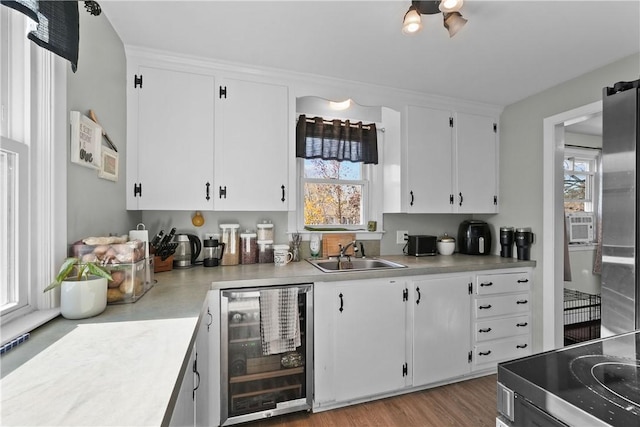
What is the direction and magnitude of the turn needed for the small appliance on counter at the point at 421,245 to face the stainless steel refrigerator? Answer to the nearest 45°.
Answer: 0° — it already faces it

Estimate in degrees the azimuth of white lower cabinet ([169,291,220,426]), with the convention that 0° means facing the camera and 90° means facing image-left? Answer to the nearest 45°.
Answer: approximately 270°

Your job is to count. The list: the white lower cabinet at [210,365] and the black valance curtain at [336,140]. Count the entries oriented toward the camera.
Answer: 1

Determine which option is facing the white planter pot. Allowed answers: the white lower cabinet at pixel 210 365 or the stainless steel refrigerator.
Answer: the stainless steel refrigerator

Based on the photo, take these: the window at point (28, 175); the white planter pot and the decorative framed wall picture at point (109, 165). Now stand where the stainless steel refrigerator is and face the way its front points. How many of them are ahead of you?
3

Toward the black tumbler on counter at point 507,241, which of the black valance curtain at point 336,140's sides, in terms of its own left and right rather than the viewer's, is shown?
left

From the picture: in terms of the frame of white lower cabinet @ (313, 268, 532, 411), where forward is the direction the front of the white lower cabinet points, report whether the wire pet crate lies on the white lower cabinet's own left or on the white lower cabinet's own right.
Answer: on the white lower cabinet's own left

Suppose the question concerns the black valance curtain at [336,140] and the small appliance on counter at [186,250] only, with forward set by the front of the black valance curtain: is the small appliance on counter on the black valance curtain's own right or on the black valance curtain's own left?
on the black valance curtain's own right

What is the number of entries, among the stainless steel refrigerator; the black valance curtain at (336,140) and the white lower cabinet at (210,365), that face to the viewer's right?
1

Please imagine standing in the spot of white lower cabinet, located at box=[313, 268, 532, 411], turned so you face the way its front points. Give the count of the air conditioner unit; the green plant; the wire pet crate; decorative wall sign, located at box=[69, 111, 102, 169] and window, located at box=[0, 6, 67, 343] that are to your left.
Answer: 2

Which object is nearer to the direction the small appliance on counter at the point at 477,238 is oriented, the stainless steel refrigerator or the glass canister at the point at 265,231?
the stainless steel refrigerator

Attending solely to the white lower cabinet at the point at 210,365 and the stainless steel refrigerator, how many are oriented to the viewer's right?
1

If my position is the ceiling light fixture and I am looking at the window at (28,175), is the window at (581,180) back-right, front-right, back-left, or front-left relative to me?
back-right

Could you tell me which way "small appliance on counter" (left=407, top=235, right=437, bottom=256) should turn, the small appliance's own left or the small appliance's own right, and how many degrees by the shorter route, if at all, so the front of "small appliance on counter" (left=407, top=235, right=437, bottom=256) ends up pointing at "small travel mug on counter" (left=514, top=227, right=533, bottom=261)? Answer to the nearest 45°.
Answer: approximately 45° to the small appliance's own left

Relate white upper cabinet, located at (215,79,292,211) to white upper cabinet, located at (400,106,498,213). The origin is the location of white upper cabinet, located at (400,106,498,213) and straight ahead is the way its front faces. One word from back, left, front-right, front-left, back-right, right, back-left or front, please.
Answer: right
